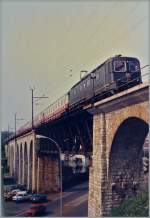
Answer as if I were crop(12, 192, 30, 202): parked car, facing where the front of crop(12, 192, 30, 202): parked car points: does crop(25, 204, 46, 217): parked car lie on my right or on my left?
on my left

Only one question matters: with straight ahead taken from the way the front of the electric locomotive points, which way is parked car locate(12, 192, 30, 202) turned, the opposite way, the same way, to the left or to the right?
to the right

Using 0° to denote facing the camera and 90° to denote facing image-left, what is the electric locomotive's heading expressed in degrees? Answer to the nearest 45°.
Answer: approximately 315°

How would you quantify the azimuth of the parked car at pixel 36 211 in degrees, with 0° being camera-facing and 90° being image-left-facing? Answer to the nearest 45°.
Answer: approximately 45°

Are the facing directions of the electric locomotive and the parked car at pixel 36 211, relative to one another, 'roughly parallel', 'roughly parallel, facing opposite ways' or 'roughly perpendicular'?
roughly perpendicular

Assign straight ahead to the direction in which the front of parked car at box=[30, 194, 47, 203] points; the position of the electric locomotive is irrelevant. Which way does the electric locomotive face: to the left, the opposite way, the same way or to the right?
to the left

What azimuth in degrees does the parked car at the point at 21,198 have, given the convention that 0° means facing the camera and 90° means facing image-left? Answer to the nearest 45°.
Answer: approximately 45°

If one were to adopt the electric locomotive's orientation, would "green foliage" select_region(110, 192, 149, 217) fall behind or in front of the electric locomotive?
in front
